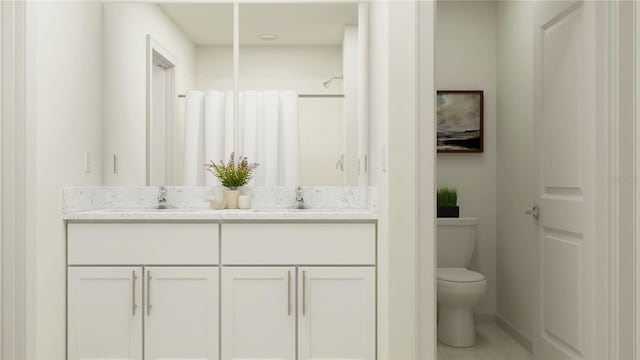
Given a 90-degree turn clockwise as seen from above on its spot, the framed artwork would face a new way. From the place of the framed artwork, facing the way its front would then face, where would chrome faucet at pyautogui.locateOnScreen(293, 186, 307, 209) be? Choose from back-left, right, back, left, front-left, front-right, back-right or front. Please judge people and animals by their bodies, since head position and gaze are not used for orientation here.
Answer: front-left

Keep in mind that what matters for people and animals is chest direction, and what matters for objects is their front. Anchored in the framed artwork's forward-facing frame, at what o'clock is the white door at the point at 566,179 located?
The white door is roughly at 11 o'clock from the framed artwork.

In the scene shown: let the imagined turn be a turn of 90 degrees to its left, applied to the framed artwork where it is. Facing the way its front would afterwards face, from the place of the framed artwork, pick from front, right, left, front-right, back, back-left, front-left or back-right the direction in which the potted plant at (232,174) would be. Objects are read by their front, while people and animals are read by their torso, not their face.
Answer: back-right

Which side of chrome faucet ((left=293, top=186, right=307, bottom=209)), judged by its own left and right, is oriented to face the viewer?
front

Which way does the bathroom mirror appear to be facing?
toward the camera

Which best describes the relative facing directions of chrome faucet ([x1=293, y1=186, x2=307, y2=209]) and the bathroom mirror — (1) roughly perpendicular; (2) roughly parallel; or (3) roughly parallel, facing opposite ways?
roughly parallel

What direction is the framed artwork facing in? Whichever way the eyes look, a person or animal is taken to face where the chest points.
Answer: toward the camera

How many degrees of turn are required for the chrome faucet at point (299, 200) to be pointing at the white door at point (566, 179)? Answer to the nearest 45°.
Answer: approximately 90° to its left

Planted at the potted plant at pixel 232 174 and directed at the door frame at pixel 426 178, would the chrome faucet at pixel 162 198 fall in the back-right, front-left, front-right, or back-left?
back-right

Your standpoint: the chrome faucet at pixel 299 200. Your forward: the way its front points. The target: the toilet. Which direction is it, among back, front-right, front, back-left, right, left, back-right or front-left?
left

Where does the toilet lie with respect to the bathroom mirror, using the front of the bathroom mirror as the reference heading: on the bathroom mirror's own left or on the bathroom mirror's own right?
on the bathroom mirror's own left

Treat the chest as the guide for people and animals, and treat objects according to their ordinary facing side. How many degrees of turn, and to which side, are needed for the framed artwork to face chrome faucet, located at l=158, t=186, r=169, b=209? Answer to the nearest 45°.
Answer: approximately 45° to its right
